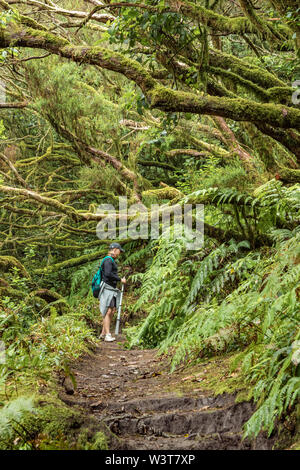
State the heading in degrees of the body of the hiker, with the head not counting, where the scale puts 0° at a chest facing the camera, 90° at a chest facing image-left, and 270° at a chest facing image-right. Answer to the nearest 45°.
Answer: approximately 270°
